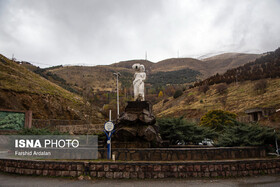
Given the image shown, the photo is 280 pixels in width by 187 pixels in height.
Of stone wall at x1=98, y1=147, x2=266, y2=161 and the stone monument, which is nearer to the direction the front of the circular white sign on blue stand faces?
the stone wall

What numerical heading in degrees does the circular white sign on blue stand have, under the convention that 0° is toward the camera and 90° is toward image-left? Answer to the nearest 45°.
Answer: approximately 0°

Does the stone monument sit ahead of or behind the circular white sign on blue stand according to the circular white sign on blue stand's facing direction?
behind

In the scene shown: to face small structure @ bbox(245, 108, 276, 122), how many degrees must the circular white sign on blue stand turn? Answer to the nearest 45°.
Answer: approximately 135° to its left

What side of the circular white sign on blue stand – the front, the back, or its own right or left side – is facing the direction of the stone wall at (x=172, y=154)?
left

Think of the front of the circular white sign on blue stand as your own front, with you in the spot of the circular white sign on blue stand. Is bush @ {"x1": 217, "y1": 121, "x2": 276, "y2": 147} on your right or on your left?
on your left

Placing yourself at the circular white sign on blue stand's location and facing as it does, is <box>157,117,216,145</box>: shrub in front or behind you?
behind

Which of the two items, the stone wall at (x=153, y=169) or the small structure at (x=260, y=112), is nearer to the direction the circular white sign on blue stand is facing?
the stone wall

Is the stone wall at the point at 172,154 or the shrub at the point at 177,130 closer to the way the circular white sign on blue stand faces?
the stone wall

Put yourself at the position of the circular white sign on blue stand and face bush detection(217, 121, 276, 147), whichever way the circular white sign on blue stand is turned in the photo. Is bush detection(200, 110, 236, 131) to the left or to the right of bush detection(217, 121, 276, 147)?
left
